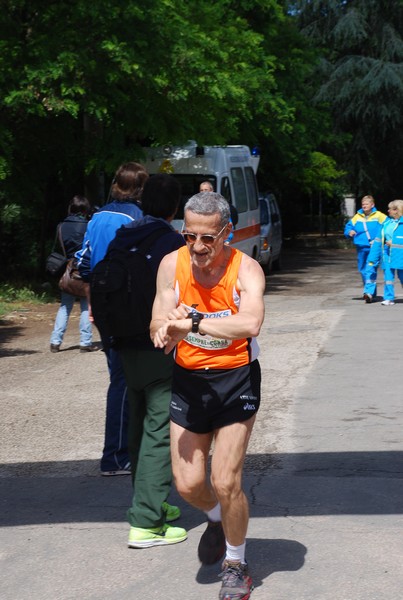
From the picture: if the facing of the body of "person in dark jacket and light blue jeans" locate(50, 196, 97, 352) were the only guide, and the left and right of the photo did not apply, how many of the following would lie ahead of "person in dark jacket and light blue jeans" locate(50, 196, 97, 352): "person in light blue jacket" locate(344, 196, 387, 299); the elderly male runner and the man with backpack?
1

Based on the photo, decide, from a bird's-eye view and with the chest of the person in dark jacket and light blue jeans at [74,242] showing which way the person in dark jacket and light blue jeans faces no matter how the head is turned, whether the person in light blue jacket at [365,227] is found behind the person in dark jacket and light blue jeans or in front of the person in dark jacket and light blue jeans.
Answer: in front

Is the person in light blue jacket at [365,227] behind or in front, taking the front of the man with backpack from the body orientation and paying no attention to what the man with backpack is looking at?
in front

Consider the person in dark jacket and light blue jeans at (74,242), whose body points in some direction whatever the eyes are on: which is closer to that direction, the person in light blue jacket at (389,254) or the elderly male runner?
the person in light blue jacket

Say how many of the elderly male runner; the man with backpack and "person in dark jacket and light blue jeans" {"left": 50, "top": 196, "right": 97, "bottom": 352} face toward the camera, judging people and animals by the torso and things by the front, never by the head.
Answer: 1

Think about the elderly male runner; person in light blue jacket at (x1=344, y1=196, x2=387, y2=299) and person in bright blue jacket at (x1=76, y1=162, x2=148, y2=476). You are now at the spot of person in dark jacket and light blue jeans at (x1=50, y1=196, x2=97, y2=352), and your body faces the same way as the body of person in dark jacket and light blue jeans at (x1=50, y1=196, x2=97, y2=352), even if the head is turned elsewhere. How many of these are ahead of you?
1

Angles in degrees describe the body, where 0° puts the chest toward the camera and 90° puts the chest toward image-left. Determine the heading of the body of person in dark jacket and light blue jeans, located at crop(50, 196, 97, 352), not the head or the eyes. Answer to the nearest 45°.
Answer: approximately 225°

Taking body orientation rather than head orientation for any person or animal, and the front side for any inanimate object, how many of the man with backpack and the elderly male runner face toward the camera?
1

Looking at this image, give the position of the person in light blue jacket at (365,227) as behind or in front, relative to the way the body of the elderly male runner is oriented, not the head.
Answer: behind

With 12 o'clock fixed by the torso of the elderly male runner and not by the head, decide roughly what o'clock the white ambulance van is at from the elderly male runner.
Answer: The white ambulance van is roughly at 6 o'clock from the elderly male runner.

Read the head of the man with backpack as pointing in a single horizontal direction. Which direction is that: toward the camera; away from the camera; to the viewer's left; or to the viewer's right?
away from the camera

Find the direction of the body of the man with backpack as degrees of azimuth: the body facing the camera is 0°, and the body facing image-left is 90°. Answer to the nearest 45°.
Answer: approximately 225°

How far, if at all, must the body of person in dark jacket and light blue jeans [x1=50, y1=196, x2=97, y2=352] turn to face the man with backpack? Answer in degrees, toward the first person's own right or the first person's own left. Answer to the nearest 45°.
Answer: approximately 135° to the first person's own right
